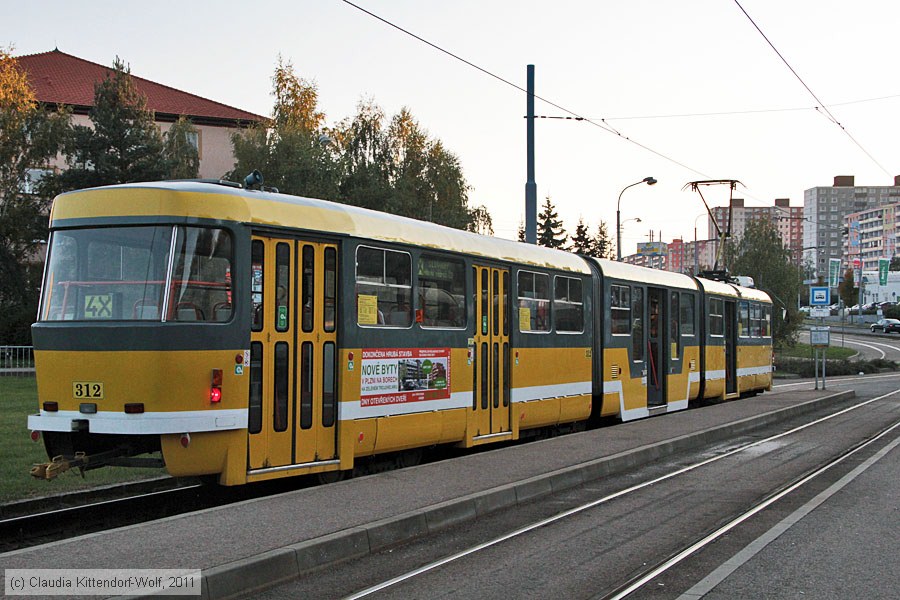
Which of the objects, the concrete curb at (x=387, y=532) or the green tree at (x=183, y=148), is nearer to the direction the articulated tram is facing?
the green tree

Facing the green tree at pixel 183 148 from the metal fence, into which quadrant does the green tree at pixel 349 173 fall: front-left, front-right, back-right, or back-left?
front-right
